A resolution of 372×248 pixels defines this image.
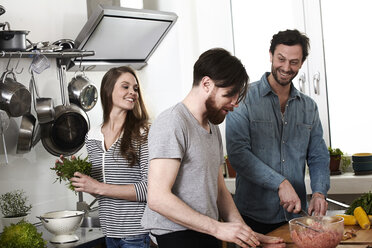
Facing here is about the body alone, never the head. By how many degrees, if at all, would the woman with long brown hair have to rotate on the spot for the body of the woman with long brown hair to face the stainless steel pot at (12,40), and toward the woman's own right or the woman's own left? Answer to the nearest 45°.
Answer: approximately 90° to the woman's own right

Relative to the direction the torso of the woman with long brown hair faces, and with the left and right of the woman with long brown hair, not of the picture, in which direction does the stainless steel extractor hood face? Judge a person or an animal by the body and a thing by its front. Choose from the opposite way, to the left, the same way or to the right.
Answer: to the left

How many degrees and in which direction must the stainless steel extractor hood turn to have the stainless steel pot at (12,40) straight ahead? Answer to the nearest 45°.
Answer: approximately 90° to its right

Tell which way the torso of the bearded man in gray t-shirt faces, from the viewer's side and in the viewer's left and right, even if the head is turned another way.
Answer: facing the viewer and to the right of the viewer

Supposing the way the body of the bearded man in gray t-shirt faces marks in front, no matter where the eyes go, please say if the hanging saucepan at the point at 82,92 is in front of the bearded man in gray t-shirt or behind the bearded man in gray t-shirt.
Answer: behind

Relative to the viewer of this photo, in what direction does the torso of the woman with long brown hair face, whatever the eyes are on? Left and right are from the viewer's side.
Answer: facing the viewer and to the left of the viewer

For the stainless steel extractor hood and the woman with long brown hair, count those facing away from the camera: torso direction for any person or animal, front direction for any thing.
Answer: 0

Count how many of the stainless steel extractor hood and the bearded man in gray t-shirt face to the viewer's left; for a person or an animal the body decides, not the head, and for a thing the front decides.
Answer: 0

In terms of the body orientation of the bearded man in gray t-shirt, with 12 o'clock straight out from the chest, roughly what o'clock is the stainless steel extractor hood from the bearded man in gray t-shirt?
The stainless steel extractor hood is roughly at 7 o'clock from the bearded man in gray t-shirt.

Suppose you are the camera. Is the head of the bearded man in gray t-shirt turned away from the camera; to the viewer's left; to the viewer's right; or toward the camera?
to the viewer's right

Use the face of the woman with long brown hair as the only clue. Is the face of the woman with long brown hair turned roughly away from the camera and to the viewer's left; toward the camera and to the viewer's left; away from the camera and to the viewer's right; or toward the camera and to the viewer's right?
toward the camera and to the viewer's right
